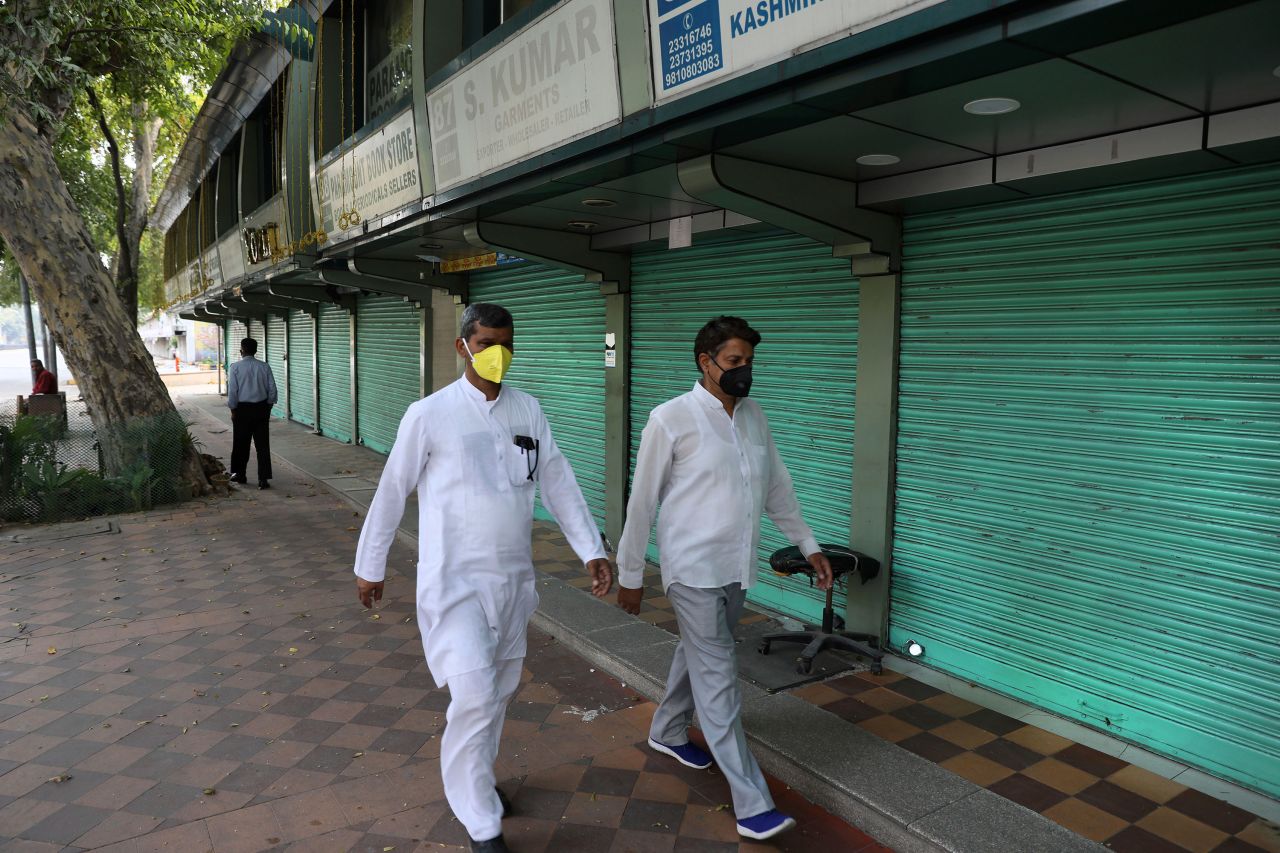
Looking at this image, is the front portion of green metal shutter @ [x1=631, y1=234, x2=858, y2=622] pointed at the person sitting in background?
no

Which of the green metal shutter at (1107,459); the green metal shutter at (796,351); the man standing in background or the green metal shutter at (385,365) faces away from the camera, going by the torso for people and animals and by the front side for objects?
the man standing in background

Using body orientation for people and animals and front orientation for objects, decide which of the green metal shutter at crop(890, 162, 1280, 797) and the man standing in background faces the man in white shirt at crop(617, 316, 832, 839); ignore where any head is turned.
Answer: the green metal shutter

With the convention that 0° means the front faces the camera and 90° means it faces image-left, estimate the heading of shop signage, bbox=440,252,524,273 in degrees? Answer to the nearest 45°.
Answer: approximately 45°

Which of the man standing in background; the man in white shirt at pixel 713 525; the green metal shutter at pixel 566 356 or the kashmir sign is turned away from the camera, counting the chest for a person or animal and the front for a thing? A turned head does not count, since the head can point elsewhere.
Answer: the man standing in background

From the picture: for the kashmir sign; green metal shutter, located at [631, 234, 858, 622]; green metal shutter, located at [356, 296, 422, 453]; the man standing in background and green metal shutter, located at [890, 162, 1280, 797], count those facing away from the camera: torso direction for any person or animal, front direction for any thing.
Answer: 1

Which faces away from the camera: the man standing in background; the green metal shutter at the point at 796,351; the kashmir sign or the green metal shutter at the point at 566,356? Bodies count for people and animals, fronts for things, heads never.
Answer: the man standing in background

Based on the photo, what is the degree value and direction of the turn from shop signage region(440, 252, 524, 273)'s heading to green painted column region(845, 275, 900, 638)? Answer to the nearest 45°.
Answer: approximately 90° to its left

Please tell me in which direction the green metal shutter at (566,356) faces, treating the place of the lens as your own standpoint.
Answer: facing the viewer and to the left of the viewer

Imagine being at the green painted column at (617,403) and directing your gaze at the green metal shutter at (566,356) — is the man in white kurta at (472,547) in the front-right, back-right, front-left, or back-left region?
back-left

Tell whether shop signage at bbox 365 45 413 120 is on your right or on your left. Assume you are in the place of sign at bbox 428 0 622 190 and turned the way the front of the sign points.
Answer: on your right

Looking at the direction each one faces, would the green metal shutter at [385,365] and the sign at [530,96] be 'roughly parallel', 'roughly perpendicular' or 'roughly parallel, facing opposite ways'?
roughly parallel

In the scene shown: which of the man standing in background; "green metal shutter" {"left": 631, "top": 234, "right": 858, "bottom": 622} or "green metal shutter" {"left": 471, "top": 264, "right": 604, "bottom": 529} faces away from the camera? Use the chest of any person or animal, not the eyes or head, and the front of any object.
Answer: the man standing in background

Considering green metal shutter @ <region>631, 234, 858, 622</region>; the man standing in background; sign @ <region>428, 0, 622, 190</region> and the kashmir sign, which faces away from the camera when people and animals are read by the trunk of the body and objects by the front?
the man standing in background

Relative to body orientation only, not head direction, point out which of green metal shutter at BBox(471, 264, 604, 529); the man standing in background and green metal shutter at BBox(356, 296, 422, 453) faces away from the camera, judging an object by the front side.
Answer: the man standing in background

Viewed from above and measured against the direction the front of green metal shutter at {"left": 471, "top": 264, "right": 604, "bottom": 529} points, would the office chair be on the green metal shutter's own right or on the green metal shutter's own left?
on the green metal shutter's own left

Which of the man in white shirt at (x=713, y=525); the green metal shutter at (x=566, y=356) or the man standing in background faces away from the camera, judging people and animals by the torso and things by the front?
the man standing in background

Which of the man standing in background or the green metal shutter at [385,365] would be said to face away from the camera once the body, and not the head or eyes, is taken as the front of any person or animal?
the man standing in background

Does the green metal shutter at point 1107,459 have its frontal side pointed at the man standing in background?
no
